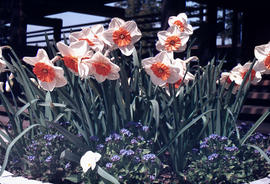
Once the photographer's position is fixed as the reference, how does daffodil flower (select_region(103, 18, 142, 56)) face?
facing the viewer

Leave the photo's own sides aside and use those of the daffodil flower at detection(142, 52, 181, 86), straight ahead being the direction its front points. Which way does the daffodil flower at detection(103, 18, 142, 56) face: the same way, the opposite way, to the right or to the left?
the same way

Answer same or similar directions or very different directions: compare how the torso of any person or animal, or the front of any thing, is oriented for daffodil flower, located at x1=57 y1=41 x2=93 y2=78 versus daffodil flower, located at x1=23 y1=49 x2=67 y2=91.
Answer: same or similar directions

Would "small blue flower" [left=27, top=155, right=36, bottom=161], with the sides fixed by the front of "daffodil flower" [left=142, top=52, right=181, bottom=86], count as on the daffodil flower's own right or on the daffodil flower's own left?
on the daffodil flower's own right

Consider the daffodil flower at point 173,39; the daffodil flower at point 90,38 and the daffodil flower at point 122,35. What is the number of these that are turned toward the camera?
3

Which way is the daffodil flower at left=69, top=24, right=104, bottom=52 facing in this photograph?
toward the camera

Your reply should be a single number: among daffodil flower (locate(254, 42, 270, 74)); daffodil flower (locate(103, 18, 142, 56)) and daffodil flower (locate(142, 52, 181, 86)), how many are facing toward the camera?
3

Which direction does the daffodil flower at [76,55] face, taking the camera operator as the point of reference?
facing the viewer and to the left of the viewer

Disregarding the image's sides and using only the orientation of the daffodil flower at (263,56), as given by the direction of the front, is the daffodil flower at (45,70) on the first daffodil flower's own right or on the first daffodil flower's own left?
on the first daffodil flower's own right

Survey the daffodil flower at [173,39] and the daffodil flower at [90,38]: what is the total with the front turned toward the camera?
2

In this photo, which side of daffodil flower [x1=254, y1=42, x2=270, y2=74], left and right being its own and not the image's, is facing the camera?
front

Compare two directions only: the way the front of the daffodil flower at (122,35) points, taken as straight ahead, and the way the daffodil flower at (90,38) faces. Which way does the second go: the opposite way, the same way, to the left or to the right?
the same way
